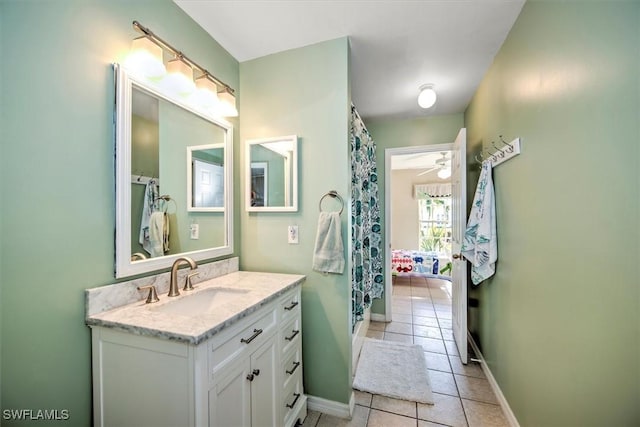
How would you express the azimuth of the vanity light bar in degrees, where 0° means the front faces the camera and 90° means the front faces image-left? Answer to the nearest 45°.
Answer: approximately 315°

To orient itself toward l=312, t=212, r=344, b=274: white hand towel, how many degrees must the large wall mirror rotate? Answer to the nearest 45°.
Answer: approximately 45° to its left

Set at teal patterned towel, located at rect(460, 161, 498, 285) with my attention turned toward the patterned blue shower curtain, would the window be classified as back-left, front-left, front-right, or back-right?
front-right

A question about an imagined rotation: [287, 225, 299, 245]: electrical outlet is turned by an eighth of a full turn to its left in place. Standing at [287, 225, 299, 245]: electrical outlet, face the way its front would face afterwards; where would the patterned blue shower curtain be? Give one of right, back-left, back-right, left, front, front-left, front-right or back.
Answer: left

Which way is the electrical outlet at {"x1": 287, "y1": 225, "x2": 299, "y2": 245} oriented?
toward the camera

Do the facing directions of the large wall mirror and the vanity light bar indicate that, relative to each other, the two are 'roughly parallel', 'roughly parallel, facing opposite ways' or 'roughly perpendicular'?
roughly parallel

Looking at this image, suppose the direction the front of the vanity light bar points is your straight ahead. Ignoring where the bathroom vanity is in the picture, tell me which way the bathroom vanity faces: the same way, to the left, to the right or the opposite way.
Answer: the same way

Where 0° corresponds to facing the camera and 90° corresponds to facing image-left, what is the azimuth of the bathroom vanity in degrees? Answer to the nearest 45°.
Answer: approximately 315°

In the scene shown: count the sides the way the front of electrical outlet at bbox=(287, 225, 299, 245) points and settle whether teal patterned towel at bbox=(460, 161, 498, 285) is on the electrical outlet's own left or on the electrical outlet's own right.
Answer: on the electrical outlet's own left

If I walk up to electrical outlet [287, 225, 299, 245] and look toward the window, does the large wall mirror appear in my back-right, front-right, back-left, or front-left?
back-left

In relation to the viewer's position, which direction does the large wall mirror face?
facing the viewer and to the right of the viewer
